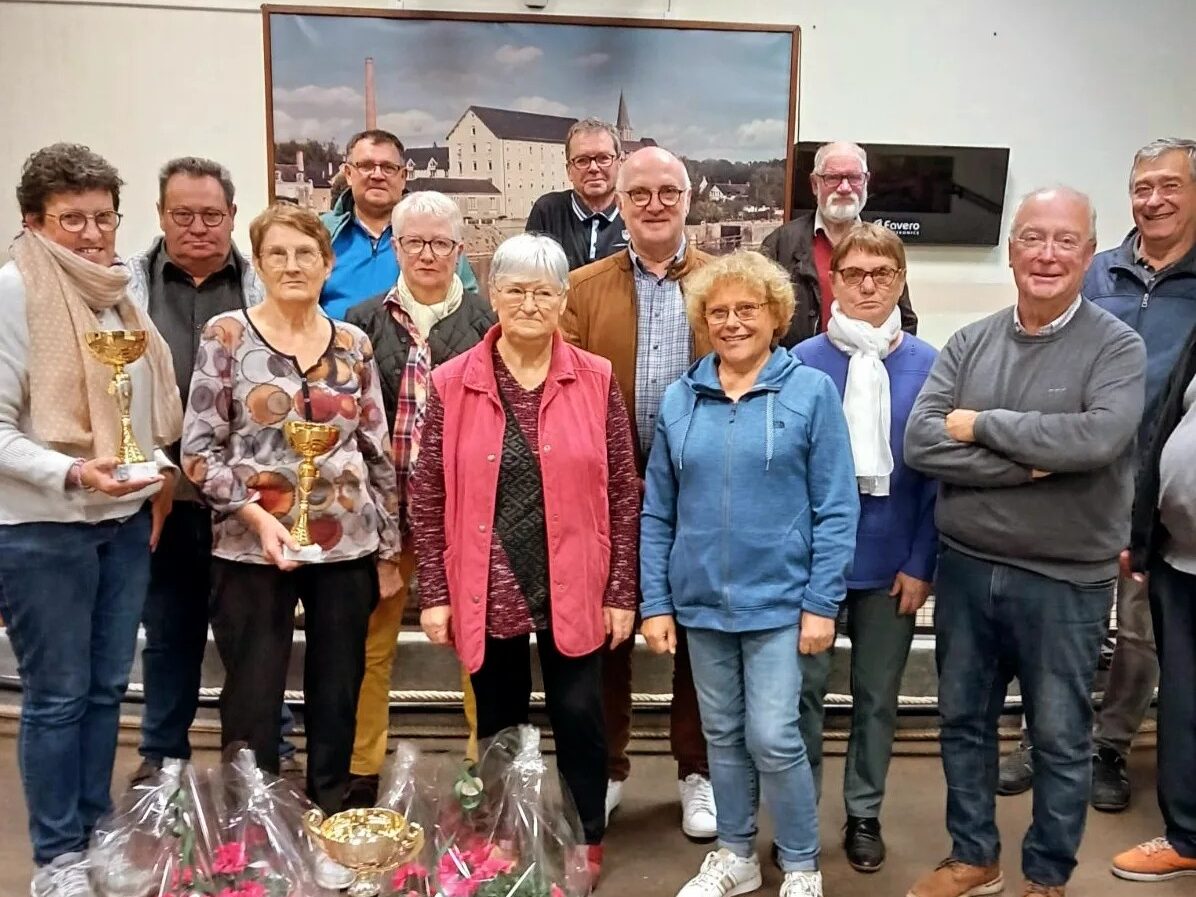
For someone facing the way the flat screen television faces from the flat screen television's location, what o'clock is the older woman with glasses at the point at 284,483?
The older woman with glasses is roughly at 1 o'clock from the flat screen television.

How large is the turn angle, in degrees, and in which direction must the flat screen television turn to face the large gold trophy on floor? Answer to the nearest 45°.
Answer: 0° — it already faces it

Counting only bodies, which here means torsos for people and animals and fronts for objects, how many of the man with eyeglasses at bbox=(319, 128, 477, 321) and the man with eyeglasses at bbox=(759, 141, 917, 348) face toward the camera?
2

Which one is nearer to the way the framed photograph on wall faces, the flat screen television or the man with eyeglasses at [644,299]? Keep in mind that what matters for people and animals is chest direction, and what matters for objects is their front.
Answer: the man with eyeglasses
